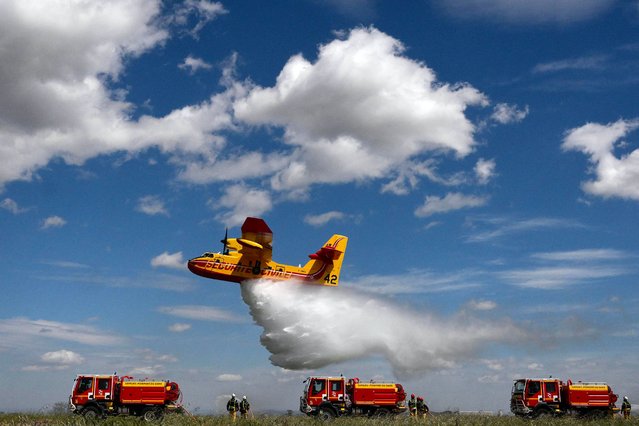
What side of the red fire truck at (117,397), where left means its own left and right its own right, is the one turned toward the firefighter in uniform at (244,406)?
back

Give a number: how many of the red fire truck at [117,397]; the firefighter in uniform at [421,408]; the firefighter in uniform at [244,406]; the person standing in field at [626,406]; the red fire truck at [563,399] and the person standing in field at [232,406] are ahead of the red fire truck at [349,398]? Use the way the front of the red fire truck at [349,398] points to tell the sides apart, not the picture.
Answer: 3

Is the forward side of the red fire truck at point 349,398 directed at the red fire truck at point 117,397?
yes

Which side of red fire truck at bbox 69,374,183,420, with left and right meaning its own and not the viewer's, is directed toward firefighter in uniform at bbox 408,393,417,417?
back

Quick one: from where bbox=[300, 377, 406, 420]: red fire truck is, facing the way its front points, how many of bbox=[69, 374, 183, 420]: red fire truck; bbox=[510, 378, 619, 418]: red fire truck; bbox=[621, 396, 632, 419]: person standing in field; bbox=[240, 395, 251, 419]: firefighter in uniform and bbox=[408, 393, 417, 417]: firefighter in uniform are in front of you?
2

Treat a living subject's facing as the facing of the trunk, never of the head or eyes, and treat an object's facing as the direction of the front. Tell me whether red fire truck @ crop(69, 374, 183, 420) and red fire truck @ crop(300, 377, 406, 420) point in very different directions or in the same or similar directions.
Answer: same or similar directions

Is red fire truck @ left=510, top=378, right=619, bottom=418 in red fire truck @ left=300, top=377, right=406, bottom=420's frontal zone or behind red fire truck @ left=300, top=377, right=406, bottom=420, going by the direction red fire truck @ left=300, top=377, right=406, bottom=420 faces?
behind

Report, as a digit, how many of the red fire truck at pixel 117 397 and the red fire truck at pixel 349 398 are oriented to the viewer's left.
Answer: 2

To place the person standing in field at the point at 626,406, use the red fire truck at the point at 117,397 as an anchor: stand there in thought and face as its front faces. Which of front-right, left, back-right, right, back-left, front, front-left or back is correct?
back

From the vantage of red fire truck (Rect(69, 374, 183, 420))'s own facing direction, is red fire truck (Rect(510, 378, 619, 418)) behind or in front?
behind

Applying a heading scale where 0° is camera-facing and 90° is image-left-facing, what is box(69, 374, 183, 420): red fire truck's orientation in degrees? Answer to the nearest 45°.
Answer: approximately 90°

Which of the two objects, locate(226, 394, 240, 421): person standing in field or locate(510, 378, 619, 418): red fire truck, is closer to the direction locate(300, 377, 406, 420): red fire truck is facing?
the person standing in field

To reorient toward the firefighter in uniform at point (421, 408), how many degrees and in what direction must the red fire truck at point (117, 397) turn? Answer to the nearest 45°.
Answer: approximately 180°

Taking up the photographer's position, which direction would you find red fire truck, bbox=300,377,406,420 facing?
facing to the left of the viewer
